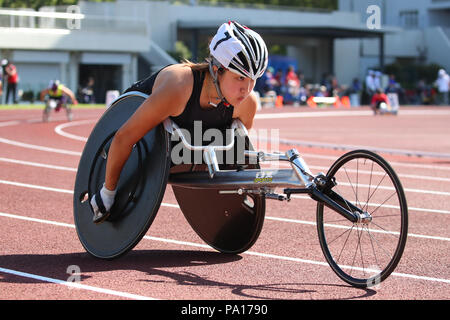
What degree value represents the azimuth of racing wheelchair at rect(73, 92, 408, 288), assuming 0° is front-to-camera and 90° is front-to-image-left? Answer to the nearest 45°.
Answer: approximately 315°

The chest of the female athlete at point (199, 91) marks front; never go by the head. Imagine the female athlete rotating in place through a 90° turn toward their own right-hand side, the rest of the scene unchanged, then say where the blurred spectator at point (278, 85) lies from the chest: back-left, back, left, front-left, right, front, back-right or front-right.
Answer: back-right

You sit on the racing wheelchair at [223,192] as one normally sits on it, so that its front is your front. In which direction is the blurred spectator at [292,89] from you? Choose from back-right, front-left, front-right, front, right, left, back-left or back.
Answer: back-left

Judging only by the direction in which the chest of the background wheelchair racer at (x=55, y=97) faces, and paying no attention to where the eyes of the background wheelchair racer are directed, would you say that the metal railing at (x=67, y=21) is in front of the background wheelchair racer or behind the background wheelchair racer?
behind

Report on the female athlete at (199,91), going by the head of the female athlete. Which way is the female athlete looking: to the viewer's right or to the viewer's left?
to the viewer's right

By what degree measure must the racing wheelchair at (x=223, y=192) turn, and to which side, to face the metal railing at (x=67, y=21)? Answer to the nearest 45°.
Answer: approximately 135° to its left

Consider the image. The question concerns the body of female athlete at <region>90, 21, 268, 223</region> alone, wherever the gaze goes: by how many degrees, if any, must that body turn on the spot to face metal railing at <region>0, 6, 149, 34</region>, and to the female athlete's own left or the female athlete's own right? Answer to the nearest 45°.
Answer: approximately 135° to the female athlete's own left

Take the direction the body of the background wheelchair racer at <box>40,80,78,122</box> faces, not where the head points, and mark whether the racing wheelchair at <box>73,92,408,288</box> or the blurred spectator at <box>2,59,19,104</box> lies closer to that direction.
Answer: the racing wheelchair

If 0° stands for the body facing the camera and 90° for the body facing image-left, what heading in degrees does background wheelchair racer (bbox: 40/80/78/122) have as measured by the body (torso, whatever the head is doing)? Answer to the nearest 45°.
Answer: approximately 0°

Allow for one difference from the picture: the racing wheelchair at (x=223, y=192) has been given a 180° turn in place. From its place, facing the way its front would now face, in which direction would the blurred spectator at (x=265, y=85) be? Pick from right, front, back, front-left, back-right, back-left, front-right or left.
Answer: front-right

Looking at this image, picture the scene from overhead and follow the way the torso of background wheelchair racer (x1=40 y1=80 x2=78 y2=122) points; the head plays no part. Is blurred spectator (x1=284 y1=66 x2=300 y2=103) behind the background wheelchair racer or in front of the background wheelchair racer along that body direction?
behind

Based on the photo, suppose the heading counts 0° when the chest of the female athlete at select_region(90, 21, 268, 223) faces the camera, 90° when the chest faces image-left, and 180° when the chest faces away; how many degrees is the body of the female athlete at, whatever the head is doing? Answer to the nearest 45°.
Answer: approximately 315°

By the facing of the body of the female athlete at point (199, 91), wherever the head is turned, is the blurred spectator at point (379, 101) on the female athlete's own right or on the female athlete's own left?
on the female athlete's own left

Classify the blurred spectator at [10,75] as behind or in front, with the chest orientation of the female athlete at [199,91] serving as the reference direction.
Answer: behind

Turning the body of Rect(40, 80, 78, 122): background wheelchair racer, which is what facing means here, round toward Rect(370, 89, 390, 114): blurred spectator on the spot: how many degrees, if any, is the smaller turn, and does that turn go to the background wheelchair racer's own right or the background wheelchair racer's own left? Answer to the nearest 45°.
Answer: approximately 135° to the background wheelchair racer's own left

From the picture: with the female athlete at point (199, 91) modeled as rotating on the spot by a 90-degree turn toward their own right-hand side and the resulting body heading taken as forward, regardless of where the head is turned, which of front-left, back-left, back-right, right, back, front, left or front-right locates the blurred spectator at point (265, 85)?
back-right
